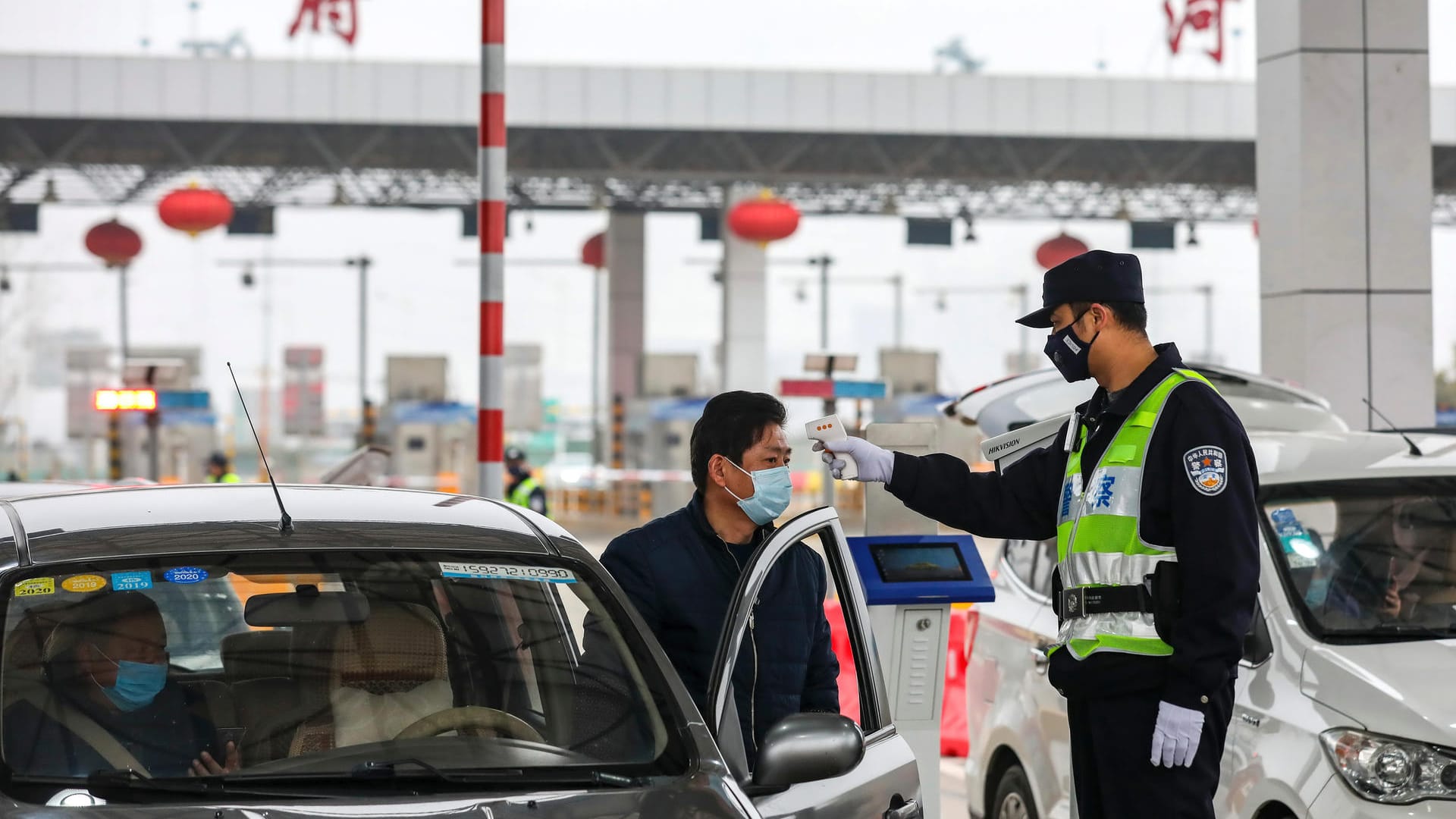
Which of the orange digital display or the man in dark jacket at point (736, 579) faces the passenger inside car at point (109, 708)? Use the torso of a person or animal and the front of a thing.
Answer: the orange digital display

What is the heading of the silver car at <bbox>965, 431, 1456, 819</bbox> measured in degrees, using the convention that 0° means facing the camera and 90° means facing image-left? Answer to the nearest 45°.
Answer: approximately 315°

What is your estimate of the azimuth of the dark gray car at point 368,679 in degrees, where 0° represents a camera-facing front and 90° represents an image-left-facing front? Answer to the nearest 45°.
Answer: approximately 0°

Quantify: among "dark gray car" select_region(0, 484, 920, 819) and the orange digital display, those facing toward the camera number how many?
2

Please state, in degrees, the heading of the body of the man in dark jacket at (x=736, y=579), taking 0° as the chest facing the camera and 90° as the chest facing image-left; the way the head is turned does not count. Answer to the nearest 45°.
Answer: approximately 315°

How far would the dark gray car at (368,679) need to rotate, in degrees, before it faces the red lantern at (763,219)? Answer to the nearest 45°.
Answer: approximately 180°

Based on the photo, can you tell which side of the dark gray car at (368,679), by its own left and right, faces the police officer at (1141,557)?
left

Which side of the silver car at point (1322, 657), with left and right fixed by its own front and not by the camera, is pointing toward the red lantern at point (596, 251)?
back
